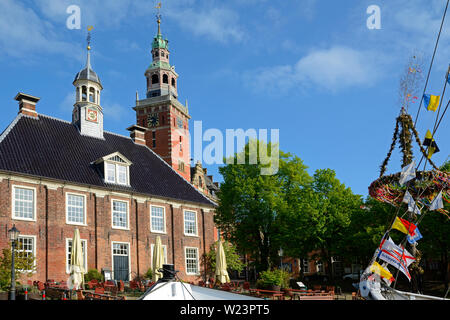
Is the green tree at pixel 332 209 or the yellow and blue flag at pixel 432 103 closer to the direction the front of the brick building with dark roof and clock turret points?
the yellow and blue flag

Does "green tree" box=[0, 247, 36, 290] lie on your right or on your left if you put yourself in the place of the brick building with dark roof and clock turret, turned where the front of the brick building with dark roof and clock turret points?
on your right

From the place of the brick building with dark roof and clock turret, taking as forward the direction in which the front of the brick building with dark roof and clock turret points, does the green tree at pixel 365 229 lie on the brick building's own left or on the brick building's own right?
on the brick building's own left

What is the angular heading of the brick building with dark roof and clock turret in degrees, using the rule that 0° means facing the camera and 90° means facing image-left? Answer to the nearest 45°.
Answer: approximately 315°
